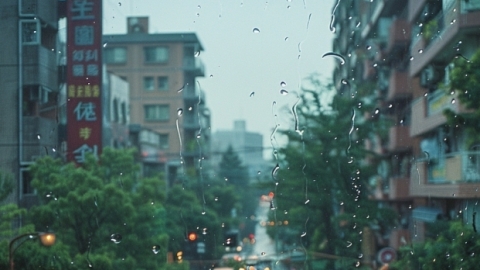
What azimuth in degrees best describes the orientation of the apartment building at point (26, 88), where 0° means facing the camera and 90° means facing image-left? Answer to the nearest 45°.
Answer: approximately 315°

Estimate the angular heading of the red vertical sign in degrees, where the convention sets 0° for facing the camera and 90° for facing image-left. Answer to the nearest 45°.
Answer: approximately 0°

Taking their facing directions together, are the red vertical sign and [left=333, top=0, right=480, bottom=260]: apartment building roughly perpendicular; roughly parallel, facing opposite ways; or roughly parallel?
roughly perpendicular

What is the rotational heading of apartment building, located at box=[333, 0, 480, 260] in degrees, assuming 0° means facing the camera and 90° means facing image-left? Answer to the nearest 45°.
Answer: approximately 45°
